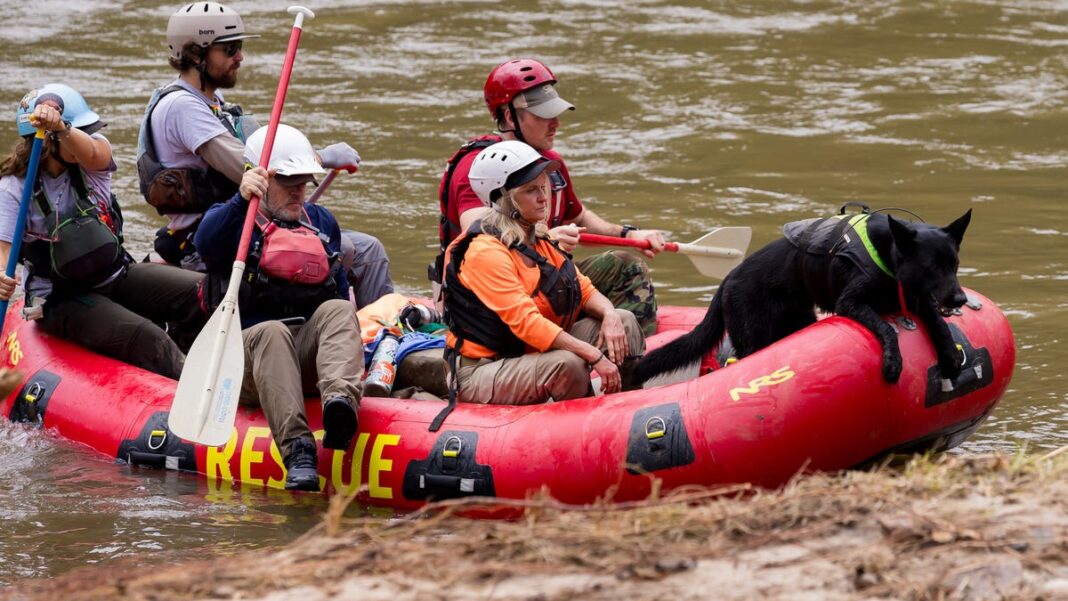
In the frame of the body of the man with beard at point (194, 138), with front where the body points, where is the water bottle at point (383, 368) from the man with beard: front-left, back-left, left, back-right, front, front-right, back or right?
front-right

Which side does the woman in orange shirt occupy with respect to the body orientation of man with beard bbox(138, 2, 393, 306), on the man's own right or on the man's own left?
on the man's own right

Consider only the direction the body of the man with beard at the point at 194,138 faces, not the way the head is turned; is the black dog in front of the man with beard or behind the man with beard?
in front

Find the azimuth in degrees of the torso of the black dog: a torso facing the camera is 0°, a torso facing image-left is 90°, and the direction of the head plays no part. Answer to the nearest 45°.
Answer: approximately 315°

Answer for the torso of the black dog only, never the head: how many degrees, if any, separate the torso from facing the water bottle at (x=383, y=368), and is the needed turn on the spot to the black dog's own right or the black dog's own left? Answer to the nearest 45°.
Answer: approximately 135° to the black dog's own right

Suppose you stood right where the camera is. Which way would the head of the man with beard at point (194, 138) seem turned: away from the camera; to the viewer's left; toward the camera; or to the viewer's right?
to the viewer's right

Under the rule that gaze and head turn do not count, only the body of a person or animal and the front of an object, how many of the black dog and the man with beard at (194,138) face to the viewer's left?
0

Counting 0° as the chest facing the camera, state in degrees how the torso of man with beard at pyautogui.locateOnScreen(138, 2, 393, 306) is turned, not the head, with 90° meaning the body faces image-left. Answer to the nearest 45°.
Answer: approximately 270°

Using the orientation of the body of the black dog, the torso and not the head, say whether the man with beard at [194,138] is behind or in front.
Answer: behind

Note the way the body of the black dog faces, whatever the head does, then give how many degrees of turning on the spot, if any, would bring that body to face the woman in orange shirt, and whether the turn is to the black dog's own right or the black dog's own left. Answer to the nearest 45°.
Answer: approximately 135° to the black dog's own right

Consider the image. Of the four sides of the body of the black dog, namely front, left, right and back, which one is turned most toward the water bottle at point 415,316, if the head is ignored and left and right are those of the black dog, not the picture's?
back
